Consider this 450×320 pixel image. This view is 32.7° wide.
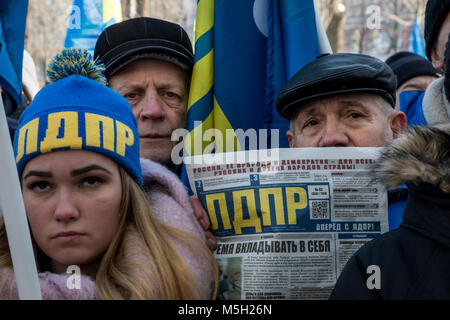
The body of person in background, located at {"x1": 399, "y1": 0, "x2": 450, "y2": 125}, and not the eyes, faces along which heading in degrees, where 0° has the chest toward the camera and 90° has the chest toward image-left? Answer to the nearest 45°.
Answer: approximately 315°

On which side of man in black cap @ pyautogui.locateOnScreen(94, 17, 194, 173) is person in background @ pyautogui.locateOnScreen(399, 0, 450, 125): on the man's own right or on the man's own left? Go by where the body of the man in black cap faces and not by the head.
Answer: on the man's own left

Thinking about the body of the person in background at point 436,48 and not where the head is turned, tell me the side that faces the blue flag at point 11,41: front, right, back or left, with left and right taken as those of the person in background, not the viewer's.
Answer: right

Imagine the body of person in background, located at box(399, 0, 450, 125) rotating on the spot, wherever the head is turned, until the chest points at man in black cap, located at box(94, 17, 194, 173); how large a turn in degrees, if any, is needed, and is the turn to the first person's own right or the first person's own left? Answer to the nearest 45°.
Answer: approximately 135° to the first person's own right

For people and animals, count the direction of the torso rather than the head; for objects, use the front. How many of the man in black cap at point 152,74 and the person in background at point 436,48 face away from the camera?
0

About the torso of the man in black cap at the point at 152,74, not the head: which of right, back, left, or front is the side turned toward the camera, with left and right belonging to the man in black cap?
front

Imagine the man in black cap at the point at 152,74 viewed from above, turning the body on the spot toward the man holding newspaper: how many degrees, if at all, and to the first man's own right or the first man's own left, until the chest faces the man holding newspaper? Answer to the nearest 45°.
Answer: approximately 45° to the first man's own left
